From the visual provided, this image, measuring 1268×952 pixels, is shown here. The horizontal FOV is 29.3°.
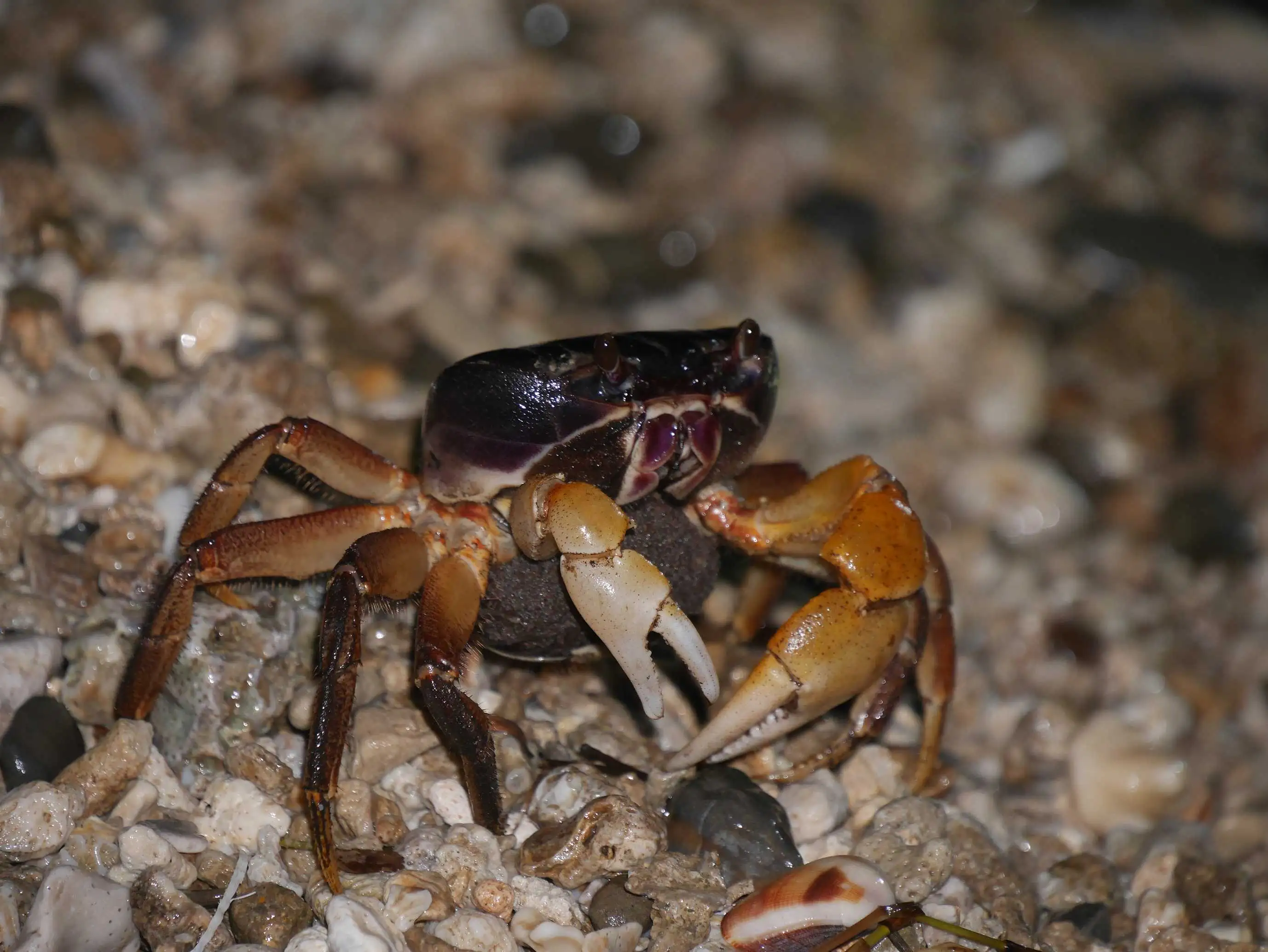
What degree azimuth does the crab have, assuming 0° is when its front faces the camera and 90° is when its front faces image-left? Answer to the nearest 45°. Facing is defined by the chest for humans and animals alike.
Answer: approximately 315°

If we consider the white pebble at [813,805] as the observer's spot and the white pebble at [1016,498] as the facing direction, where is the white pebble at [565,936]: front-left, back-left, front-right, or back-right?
back-left
